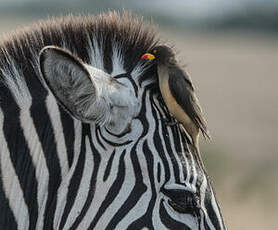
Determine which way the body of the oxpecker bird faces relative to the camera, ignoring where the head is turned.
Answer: to the viewer's left

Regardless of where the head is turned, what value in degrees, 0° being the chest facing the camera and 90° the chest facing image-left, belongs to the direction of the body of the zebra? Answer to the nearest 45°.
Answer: approximately 270°
